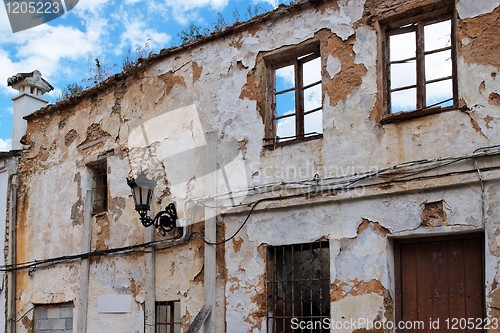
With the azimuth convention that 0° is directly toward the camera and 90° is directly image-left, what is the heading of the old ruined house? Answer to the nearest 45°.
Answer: approximately 45°
